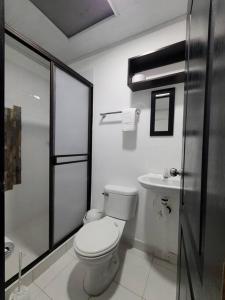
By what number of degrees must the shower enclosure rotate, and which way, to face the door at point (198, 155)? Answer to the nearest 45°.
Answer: approximately 45° to its right

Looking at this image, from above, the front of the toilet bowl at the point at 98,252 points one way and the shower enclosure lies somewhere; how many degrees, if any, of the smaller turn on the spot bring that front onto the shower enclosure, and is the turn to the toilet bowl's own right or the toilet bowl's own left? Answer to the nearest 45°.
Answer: approximately 90° to the toilet bowl's own right

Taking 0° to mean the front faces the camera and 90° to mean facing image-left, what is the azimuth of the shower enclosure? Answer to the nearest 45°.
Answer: approximately 315°

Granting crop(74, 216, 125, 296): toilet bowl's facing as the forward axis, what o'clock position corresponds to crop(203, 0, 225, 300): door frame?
The door frame is roughly at 10 o'clock from the toilet bowl.

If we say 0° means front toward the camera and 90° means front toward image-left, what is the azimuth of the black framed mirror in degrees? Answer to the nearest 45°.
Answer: approximately 45°

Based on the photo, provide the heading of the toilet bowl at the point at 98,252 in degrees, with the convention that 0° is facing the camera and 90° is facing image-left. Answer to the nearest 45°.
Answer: approximately 45°

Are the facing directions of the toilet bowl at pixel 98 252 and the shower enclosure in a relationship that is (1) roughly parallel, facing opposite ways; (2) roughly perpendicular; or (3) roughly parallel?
roughly perpendicular
